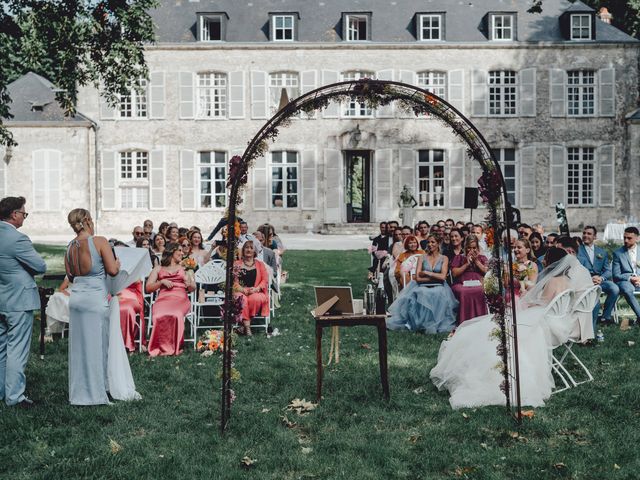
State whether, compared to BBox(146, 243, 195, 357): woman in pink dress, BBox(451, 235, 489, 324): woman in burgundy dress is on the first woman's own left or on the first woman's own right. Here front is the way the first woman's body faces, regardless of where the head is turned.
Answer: on the first woman's own left

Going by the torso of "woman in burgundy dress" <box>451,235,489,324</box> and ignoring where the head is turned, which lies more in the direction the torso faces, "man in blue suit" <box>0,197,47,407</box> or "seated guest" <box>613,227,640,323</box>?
the man in blue suit

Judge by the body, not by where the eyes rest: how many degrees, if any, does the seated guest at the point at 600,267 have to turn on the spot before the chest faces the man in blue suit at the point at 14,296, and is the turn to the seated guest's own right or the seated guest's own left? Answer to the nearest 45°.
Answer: approximately 45° to the seated guest's own right

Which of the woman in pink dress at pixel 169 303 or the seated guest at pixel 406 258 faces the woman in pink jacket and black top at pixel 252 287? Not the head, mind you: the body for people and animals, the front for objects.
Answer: the seated guest

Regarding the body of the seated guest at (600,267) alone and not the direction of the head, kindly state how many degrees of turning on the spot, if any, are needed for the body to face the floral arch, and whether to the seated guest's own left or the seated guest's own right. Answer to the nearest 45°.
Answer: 0° — they already face it

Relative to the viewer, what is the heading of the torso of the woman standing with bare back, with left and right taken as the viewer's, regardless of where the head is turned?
facing away from the viewer and to the right of the viewer

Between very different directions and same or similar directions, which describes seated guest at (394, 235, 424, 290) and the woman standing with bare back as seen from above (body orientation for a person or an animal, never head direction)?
very different directions

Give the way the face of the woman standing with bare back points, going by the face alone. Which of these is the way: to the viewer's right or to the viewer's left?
to the viewer's right

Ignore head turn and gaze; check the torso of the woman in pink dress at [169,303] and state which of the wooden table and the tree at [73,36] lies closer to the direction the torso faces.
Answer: the wooden table
